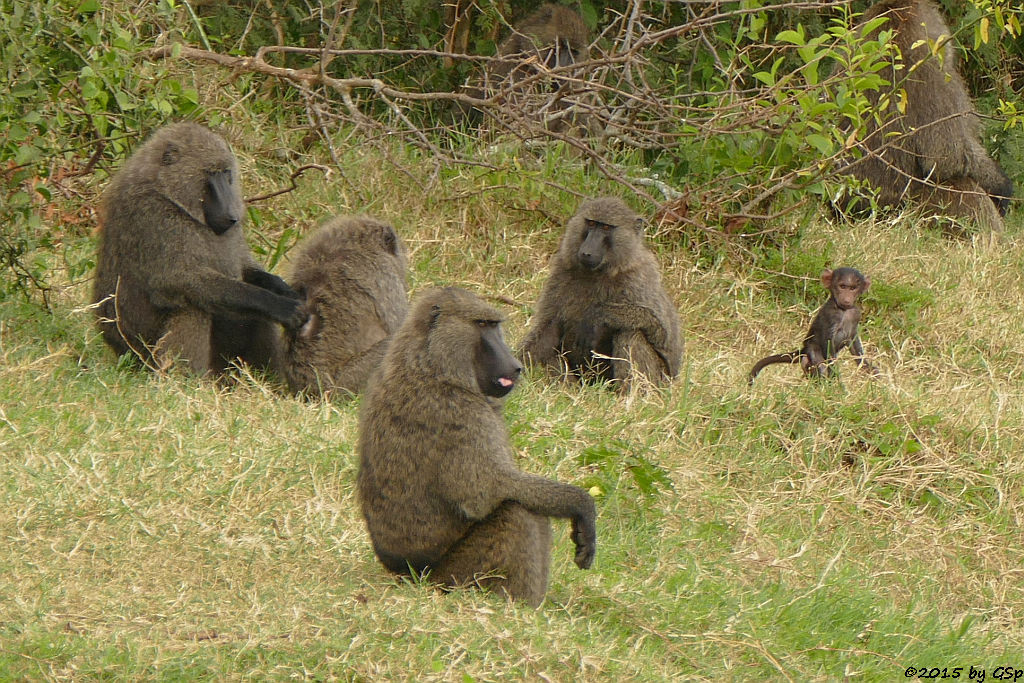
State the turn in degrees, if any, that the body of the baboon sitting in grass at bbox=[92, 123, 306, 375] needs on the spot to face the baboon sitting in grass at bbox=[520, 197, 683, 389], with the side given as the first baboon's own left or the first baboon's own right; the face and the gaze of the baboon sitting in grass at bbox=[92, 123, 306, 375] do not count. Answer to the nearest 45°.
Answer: approximately 45° to the first baboon's own left

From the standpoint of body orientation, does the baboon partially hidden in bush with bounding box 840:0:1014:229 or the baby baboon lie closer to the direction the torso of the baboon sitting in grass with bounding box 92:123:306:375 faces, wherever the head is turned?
the baby baboon

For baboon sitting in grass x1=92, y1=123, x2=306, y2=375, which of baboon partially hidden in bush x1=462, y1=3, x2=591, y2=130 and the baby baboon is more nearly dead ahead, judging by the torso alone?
the baby baboon

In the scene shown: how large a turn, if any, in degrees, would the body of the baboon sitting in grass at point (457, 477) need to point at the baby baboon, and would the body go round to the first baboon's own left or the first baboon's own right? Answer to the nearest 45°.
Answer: approximately 45° to the first baboon's own left

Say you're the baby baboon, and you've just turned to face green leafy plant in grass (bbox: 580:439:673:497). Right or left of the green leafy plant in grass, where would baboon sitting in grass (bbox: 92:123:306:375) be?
right

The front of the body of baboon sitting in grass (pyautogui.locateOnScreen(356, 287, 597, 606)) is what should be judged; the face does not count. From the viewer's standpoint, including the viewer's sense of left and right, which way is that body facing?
facing to the right of the viewer

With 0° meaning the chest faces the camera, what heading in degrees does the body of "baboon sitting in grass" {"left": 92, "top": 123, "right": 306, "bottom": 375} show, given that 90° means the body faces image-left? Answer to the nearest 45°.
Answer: approximately 315°

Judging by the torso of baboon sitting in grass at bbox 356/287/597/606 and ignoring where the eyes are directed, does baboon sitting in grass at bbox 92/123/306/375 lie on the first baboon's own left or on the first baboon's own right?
on the first baboon's own left

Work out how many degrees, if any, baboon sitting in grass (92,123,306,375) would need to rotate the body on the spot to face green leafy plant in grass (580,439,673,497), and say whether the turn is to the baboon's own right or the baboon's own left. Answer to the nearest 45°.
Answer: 0° — it already faces it

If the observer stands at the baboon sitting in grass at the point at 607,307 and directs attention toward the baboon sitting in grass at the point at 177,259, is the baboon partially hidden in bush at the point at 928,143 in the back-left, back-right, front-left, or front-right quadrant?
back-right
